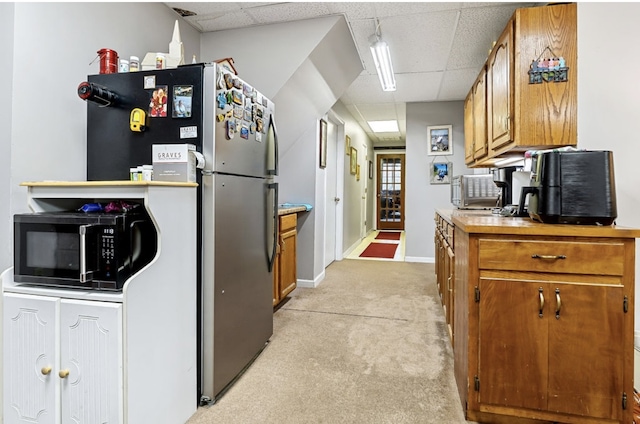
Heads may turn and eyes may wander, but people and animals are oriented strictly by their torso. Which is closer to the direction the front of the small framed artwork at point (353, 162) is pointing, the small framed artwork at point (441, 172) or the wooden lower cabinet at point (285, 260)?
the small framed artwork

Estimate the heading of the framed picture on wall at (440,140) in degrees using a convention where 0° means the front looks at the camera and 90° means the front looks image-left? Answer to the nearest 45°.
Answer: approximately 0°

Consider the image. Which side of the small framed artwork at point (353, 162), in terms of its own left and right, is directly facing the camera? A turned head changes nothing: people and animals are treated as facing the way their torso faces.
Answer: right

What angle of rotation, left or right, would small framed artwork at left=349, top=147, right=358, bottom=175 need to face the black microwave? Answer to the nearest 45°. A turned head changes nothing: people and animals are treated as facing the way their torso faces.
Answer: approximately 90° to its right

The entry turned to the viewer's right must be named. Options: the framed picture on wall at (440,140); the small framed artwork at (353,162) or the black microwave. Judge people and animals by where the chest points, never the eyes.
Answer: the small framed artwork

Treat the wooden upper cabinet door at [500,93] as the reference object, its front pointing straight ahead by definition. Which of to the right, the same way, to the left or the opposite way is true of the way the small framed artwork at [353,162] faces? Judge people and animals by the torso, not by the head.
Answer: the opposite way
